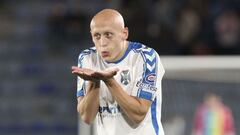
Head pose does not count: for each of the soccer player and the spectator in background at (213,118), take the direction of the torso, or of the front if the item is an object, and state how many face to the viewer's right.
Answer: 0

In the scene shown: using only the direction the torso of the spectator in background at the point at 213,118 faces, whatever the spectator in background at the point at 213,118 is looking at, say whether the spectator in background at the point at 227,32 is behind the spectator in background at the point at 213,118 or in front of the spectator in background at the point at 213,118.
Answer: behind

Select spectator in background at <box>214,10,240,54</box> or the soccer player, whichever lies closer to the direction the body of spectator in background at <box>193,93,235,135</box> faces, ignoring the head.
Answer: the soccer player

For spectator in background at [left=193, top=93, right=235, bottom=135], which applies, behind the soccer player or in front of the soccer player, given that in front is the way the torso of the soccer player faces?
behind

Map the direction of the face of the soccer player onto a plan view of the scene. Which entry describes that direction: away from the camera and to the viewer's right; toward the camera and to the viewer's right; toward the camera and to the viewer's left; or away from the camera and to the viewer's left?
toward the camera and to the viewer's left

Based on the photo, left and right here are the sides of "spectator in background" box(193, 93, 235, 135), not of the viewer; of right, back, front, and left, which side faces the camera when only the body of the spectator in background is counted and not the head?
front

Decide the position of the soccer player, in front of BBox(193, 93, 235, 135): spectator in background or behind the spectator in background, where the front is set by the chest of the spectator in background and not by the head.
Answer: in front

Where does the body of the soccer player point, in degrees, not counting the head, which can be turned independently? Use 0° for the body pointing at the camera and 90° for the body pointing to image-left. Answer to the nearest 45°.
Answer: approximately 45°
